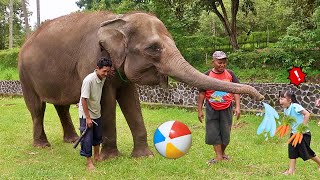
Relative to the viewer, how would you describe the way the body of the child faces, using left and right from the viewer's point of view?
facing to the left of the viewer

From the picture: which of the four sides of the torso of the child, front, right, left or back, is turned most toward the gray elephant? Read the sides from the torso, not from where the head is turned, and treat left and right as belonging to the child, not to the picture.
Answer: front

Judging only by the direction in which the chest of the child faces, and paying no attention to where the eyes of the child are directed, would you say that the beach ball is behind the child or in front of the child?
in front

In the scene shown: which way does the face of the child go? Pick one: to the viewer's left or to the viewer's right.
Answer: to the viewer's left
